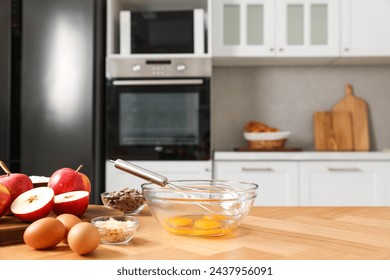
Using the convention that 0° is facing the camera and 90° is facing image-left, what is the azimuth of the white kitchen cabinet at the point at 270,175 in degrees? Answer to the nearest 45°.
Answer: approximately 0°

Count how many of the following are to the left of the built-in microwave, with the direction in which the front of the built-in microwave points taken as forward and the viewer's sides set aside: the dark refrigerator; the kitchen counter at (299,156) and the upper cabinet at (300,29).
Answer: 2

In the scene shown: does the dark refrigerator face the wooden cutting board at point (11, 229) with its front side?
yes

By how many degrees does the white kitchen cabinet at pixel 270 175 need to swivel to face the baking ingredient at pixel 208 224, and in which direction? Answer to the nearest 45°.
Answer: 0° — it already faces it

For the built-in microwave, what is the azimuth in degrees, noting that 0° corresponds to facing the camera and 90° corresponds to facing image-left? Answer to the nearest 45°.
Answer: approximately 0°

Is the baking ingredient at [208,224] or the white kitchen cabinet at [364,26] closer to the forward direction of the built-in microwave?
the baking ingredient
